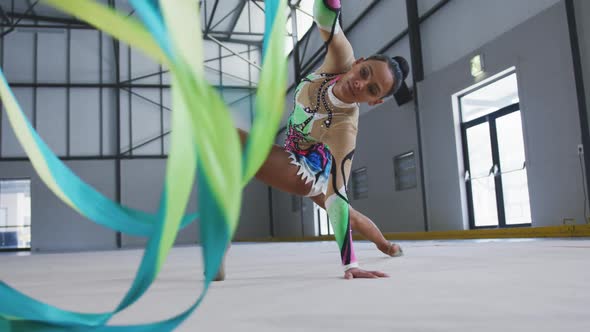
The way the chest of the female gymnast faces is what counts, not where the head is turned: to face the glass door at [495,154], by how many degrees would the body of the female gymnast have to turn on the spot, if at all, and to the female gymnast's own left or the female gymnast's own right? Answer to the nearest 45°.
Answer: approximately 180°

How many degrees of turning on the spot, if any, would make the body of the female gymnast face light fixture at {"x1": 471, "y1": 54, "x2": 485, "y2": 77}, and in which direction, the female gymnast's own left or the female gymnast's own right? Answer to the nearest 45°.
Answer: approximately 180°
